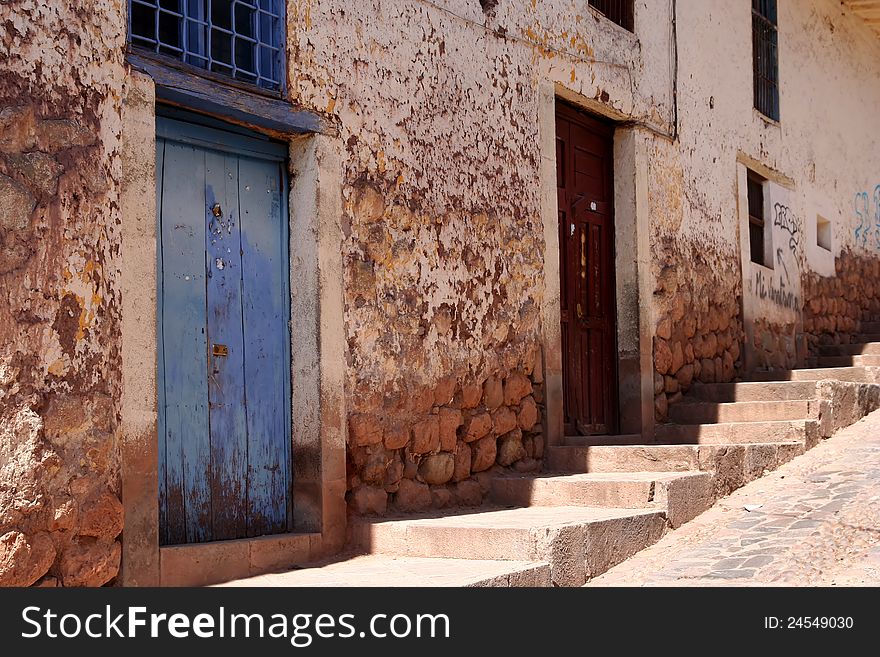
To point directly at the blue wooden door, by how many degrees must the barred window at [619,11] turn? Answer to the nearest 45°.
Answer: approximately 90° to its right

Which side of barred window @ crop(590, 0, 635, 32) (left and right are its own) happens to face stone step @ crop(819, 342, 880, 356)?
left

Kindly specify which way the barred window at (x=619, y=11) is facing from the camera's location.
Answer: facing the viewer and to the right of the viewer
